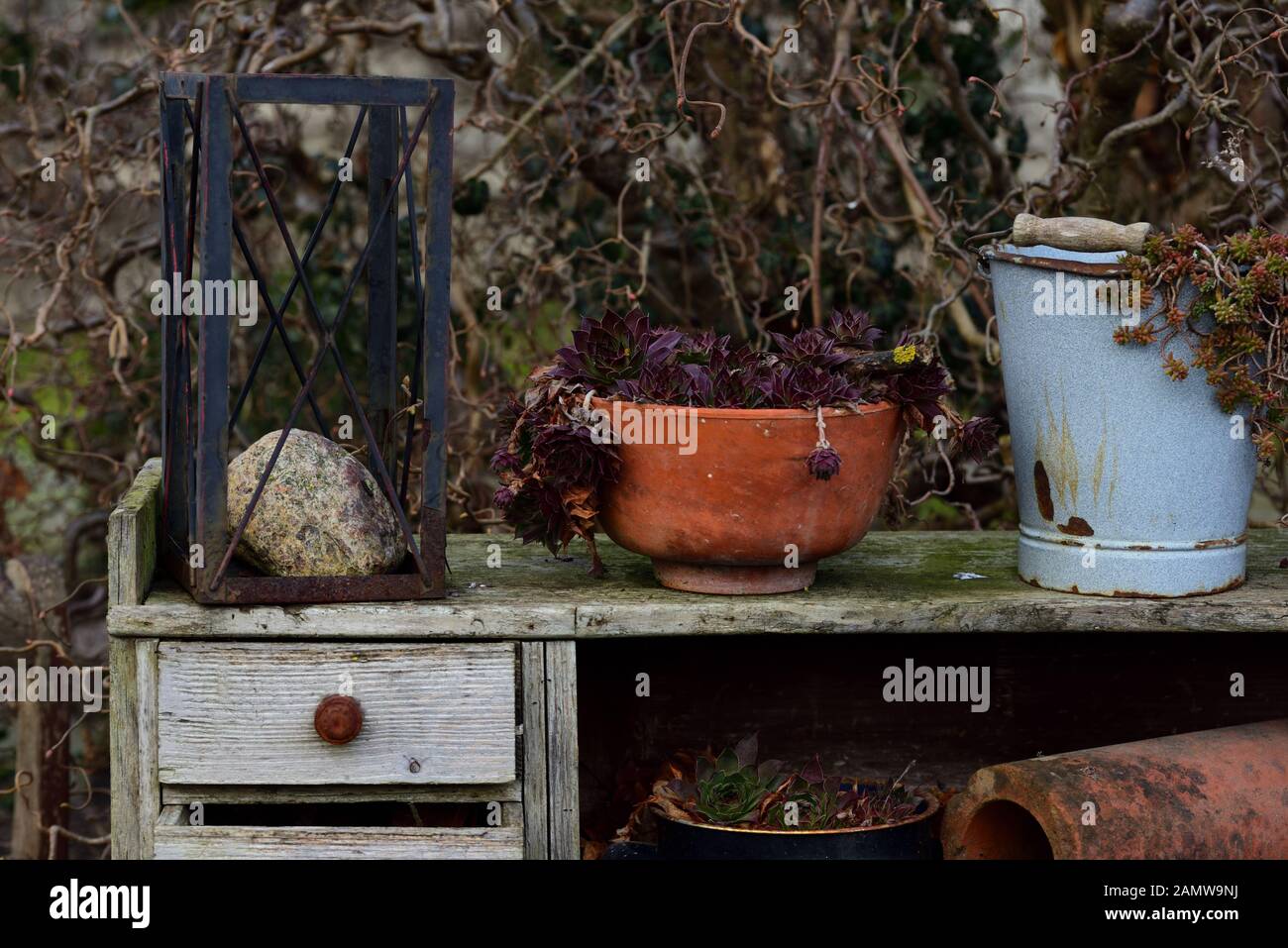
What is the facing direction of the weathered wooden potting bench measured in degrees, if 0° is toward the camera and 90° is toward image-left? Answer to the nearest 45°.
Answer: approximately 0°
